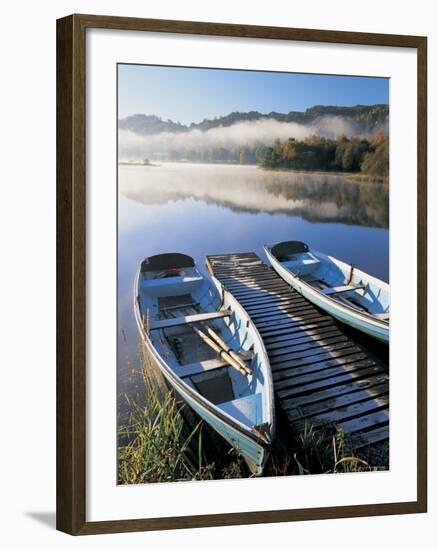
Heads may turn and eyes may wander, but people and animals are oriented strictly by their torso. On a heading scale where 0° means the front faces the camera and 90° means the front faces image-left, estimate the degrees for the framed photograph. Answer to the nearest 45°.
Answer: approximately 315°
